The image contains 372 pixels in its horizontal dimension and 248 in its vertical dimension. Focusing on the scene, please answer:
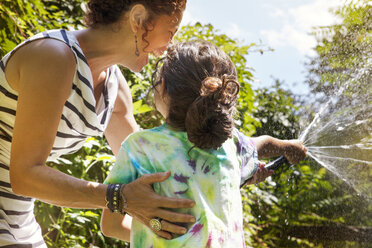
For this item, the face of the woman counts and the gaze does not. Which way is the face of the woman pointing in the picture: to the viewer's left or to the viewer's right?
to the viewer's right

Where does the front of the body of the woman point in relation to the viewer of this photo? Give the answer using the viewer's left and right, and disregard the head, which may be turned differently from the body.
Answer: facing to the right of the viewer

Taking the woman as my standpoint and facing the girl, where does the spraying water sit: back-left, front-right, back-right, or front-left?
front-left

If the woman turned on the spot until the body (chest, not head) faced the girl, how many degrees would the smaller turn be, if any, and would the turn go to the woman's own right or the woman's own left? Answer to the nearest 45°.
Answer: approximately 45° to the woman's own right

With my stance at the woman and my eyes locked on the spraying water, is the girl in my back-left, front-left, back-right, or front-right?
front-right

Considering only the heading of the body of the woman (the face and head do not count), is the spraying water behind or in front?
in front
